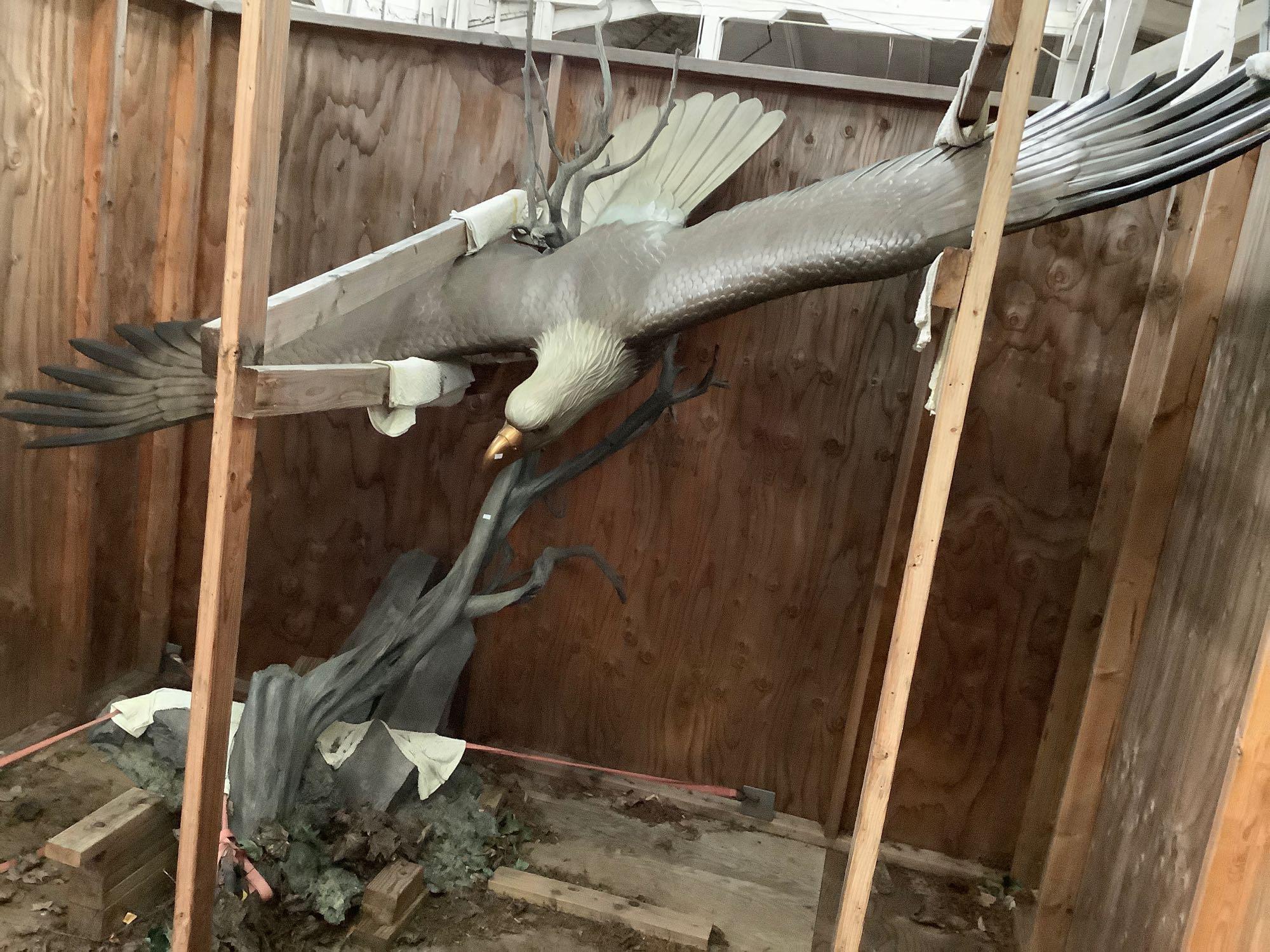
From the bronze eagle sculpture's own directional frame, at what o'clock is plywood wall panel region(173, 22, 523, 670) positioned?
The plywood wall panel is roughly at 3 o'clock from the bronze eagle sculpture.

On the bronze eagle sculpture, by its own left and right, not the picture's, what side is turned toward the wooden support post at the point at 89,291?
right

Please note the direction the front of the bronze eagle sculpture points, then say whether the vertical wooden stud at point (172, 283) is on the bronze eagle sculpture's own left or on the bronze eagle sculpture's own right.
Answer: on the bronze eagle sculpture's own right

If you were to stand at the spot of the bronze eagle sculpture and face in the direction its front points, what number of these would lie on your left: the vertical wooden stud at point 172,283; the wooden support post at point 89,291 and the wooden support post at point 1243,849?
1

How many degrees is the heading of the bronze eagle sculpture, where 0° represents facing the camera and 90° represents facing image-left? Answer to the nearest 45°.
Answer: approximately 45°

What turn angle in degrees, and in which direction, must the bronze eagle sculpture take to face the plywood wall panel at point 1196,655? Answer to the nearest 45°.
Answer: approximately 135° to its left
